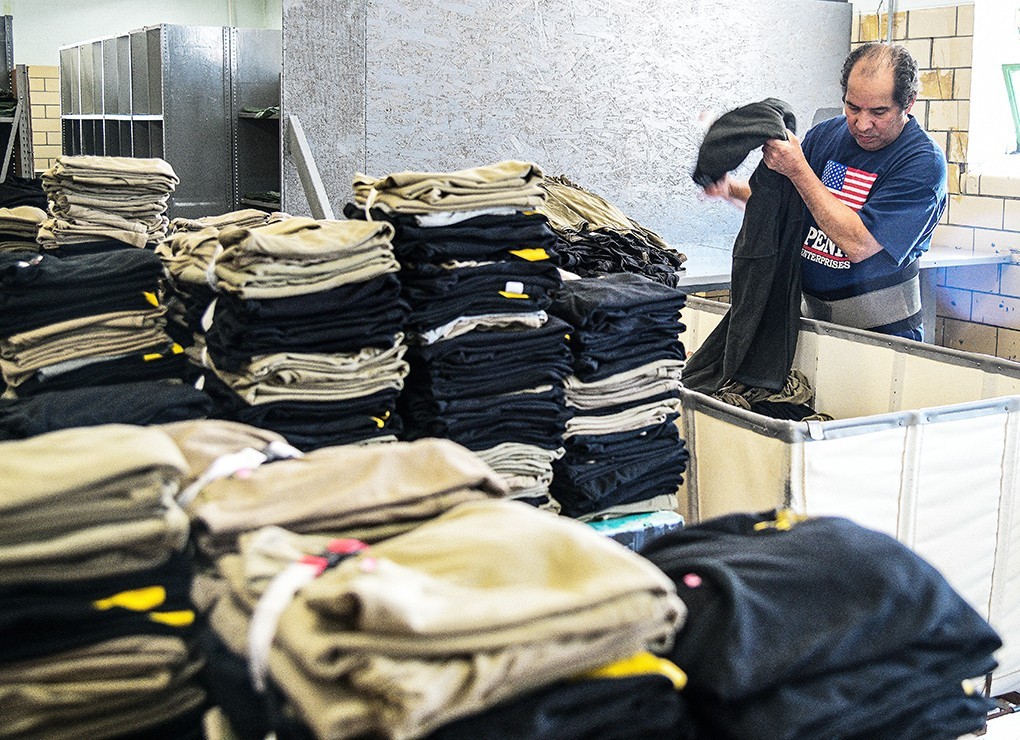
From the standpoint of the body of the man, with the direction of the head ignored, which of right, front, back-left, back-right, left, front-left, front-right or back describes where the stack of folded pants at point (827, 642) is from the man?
front-left

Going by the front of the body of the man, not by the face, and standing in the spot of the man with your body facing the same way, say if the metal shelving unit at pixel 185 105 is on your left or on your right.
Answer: on your right

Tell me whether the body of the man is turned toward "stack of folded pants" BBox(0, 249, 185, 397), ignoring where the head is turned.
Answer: yes

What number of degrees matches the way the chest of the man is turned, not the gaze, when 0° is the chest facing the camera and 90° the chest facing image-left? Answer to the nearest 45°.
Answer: approximately 45°

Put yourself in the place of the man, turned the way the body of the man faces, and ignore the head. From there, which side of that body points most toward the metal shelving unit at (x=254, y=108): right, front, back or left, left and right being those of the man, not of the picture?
right

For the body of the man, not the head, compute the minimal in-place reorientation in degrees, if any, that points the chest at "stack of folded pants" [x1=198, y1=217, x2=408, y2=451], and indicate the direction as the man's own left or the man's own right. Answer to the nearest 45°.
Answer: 0° — they already face it

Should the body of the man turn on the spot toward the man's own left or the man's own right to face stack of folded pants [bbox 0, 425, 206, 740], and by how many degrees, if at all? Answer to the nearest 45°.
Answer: approximately 45° to the man's own left

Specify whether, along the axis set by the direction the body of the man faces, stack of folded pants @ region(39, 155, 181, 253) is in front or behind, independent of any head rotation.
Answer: in front
